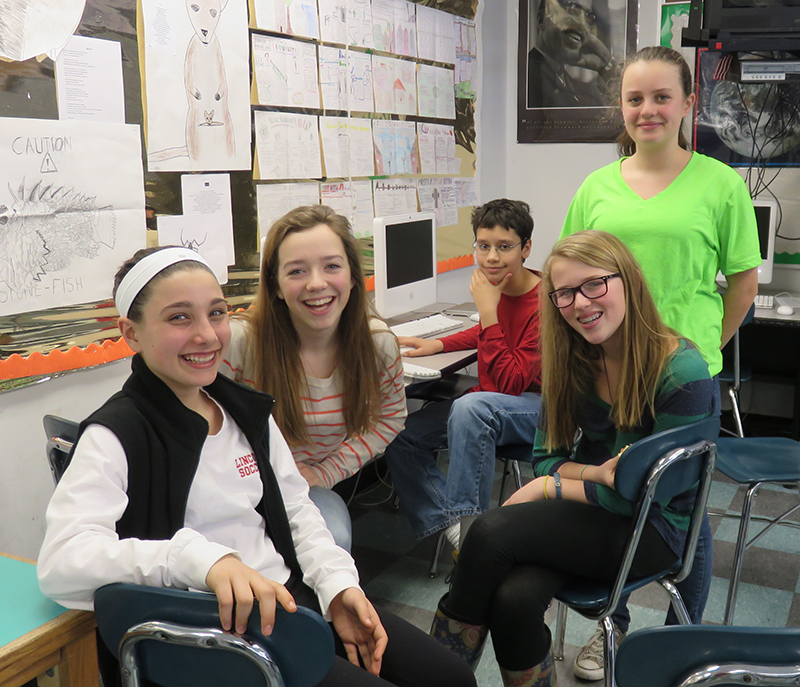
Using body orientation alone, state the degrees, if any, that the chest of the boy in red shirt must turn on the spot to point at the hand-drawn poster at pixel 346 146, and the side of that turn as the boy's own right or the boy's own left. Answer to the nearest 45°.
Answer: approximately 90° to the boy's own right

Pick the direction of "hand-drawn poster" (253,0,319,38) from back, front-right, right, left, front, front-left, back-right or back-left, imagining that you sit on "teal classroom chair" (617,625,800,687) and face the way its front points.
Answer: front-left

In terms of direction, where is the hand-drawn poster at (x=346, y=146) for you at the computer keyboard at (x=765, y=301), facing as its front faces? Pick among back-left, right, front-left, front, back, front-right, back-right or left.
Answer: front-right

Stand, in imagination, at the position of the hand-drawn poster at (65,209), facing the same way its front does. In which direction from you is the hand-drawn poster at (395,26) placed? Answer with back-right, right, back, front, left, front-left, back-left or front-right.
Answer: left

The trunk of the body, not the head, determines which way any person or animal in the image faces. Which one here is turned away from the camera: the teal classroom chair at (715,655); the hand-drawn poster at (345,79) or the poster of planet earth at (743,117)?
the teal classroom chair

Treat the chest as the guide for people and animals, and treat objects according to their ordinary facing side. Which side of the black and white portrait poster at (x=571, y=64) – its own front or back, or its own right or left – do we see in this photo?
front

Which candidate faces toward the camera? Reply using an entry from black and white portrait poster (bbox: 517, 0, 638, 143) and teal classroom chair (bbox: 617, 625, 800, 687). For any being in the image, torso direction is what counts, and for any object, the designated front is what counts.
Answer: the black and white portrait poster

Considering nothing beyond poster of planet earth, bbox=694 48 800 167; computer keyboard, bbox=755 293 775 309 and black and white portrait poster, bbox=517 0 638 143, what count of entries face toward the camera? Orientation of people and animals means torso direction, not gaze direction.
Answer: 3

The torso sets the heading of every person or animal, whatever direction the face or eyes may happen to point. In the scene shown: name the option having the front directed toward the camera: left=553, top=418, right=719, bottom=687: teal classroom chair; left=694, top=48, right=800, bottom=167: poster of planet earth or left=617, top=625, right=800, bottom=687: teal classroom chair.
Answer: the poster of planet earth

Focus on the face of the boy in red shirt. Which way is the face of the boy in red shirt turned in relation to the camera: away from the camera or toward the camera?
toward the camera

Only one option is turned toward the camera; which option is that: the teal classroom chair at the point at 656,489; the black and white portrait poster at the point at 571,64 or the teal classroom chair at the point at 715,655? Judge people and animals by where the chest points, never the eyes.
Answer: the black and white portrait poster

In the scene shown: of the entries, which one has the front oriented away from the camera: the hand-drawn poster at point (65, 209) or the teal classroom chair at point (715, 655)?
the teal classroom chair

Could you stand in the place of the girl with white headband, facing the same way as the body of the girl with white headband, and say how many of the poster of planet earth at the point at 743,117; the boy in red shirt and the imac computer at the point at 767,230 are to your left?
3

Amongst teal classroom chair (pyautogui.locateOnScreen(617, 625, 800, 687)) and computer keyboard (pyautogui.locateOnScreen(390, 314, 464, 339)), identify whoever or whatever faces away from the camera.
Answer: the teal classroom chair

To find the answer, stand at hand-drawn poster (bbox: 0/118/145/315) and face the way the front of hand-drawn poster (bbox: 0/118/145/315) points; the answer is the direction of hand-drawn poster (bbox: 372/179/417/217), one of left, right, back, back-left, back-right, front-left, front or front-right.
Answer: left

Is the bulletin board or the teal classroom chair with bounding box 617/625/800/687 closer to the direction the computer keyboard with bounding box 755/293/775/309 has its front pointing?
the teal classroom chair
